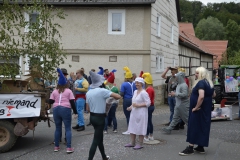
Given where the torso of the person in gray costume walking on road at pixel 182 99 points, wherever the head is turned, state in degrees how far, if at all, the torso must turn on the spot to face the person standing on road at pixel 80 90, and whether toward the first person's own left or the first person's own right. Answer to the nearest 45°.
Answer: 0° — they already face them

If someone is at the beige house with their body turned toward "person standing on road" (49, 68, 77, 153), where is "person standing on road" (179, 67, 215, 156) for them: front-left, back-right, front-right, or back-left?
front-left

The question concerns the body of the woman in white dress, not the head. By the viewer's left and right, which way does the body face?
facing the viewer and to the left of the viewer

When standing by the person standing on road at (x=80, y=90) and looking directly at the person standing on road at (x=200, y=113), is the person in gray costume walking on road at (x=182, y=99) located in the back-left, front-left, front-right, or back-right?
front-left

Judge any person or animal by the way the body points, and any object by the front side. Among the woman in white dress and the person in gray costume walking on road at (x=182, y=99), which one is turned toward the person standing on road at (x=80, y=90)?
the person in gray costume walking on road at (x=182, y=99)

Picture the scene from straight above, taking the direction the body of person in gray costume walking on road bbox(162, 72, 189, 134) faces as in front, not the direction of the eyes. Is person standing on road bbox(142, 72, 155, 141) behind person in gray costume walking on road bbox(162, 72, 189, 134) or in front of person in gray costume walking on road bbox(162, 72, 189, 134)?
in front

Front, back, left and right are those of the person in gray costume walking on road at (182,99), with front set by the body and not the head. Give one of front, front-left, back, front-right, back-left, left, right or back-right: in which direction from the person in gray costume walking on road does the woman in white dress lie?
front-left

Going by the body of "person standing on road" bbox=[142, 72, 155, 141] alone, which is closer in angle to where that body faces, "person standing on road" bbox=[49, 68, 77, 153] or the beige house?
the person standing on road

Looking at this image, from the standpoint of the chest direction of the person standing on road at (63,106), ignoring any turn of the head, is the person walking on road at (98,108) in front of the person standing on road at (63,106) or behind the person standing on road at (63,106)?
behind

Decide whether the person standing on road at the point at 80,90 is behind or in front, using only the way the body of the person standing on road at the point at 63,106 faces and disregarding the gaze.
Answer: in front

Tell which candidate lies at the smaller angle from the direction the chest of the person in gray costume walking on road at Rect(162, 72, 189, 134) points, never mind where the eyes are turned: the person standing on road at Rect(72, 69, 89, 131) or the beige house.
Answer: the person standing on road

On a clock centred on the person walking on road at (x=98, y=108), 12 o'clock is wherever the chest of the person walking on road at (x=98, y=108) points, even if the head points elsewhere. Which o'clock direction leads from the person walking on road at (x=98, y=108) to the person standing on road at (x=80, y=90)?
the person standing on road at (x=80, y=90) is roughly at 10 o'clock from the person walking on road at (x=98, y=108).

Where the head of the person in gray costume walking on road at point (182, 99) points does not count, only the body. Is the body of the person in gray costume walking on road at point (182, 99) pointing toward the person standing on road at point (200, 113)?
no

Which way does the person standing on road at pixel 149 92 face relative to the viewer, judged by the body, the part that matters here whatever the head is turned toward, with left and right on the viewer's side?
facing to the left of the viewer

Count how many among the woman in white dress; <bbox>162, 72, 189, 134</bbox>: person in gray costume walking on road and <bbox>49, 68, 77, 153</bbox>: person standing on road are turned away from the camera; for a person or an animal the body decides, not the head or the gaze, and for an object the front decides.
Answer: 1

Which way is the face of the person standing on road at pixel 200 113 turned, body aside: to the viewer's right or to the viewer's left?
to the viewer's left

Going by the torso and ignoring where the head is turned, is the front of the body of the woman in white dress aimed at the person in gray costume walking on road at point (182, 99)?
no
